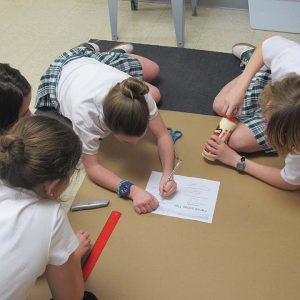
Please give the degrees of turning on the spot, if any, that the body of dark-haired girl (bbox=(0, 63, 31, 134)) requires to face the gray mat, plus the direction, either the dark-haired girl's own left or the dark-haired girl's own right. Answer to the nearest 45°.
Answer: approximately 45° to the dark-haired girl's own left

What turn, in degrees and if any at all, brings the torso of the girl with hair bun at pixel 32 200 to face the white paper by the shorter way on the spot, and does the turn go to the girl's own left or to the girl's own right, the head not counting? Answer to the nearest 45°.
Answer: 0° — they already face it

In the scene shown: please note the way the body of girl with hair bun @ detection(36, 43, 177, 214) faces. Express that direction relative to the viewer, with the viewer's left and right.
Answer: facing the viewer and to the right of the viewer

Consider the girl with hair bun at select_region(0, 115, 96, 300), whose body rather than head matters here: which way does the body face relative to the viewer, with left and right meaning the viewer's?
facing away from the viewer and to the right of the viewer

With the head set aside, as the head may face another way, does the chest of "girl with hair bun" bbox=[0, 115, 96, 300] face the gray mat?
yes

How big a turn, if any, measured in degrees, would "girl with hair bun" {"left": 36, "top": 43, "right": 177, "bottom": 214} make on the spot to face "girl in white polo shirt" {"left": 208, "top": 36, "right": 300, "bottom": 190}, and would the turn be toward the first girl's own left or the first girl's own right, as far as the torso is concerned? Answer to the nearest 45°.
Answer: approximately 45° to the first girl's own left

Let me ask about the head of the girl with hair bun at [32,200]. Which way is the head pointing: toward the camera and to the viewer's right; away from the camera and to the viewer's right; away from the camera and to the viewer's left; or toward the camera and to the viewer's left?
away from the camera and to the viewer's right

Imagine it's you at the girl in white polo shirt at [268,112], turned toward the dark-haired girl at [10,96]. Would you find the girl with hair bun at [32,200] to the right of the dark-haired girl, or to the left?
left

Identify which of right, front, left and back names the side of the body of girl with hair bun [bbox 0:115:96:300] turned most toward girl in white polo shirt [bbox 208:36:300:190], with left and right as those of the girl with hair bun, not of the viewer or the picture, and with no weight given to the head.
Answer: front

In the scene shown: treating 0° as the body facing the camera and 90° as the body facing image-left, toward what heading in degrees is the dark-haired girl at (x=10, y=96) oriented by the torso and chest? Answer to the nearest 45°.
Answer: approximately 270°

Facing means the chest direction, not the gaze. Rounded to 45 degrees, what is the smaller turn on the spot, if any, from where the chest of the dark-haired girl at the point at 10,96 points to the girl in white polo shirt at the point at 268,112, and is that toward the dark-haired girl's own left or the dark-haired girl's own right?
0° — they already face them

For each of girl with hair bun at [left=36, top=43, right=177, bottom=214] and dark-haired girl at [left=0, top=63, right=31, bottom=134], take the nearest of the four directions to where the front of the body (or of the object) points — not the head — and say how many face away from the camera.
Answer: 0

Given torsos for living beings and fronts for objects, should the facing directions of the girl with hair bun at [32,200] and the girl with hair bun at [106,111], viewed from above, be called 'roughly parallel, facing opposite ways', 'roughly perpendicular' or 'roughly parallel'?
roughly perpendicular
